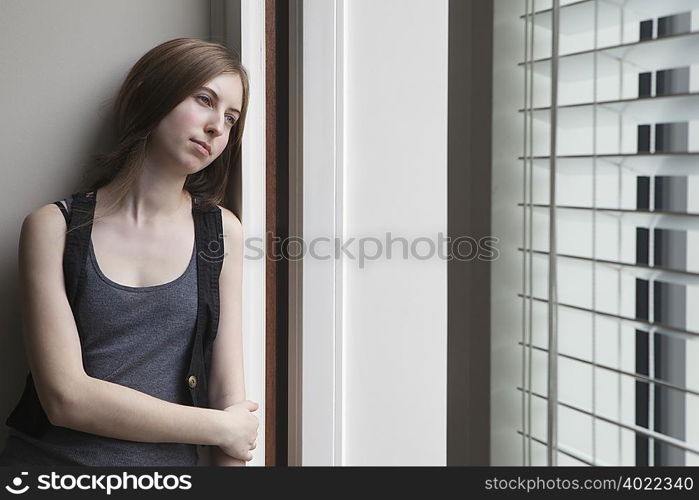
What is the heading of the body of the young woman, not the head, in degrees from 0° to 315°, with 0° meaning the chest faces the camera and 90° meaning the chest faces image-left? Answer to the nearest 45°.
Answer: approximately 315°
